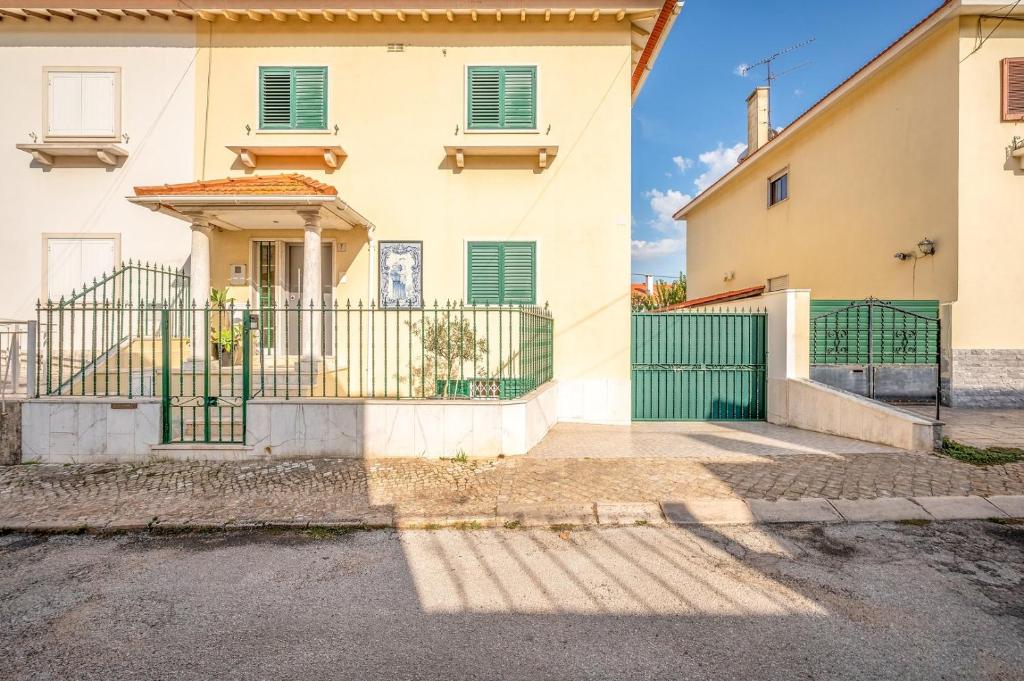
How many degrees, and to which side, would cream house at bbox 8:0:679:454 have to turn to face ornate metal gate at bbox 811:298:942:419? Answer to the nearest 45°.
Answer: approximately 90° to its left

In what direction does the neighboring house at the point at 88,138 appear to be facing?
toward the camera

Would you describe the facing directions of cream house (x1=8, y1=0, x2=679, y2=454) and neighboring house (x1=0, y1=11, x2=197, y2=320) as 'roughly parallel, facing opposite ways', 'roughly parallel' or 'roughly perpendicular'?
roughly parallel

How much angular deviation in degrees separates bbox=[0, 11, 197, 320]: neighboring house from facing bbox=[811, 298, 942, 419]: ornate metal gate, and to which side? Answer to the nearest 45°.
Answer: approximately 45° to its left

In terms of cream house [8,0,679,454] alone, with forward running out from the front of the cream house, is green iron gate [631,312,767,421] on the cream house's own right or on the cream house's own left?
on the cream house's own left

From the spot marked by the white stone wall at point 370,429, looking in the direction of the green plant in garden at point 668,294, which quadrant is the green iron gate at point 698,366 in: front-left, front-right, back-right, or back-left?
front-right

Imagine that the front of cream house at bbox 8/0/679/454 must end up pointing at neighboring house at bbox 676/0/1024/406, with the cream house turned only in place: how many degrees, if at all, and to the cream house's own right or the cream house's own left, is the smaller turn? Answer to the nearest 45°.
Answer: approximately 90° to the cream house's own left

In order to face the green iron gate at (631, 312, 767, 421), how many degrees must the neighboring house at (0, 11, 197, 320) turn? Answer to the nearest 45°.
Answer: approximately 45° to its left

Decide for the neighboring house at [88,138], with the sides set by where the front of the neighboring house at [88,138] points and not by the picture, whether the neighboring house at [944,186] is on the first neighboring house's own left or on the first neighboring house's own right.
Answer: on the first neighboring house's own left

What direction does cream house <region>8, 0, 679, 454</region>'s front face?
toward the camera
